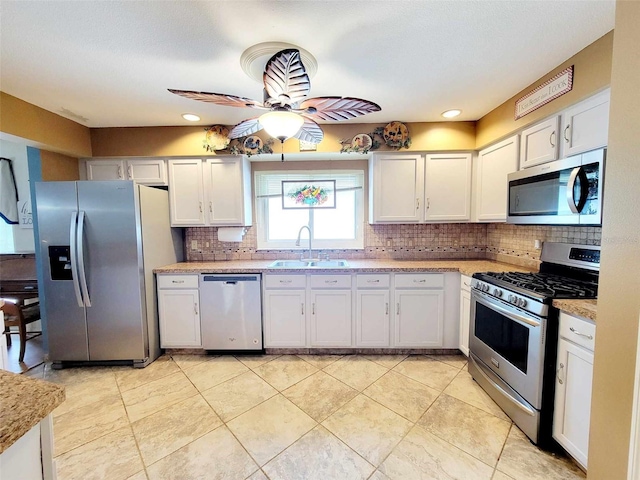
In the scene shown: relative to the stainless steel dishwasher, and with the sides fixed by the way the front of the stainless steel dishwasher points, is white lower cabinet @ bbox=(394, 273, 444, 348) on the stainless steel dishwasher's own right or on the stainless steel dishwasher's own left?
on the stainless steel dishwasher's own left

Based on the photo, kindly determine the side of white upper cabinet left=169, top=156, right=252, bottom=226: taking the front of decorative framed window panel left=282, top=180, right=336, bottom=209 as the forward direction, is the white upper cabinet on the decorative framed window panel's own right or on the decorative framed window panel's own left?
on the decorative framed window panel's own right

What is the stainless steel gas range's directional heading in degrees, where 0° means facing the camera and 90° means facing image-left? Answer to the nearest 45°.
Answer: approximately 45°

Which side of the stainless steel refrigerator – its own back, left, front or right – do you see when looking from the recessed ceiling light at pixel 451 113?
left

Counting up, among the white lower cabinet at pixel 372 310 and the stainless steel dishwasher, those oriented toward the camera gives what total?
2

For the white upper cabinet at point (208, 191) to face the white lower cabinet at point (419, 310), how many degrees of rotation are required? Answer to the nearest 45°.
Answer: approximately 45° to its left

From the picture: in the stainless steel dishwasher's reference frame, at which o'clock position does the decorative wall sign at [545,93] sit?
The decorative wall sign is roughly at 10 o'clock from the stainless steel dishwasher.

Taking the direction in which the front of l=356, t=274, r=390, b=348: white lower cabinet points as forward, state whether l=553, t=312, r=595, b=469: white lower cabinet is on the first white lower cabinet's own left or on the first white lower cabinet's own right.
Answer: on the first white lower cabinet's own left
